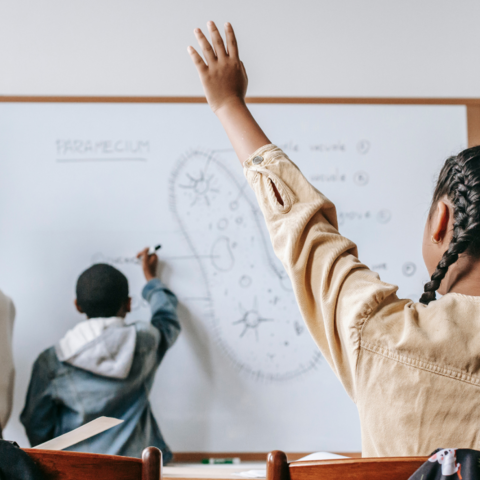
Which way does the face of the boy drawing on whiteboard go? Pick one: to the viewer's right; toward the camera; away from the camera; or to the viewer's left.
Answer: away from the camera

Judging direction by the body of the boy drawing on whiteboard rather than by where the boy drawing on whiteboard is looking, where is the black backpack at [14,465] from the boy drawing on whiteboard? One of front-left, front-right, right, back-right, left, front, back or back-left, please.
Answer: back

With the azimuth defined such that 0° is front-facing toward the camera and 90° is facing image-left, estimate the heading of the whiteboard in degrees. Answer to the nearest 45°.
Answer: approximately 0°

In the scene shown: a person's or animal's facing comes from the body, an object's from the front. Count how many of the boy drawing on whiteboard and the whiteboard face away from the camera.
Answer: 1

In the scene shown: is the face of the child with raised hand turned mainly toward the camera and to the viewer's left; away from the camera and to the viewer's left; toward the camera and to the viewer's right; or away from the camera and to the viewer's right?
away from the camera and to the viewer's left

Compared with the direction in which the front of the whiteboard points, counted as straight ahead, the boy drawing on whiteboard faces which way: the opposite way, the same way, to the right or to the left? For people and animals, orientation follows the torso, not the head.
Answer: the opposite way

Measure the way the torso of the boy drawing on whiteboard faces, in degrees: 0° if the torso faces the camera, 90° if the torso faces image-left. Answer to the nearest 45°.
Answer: approximately 180°
